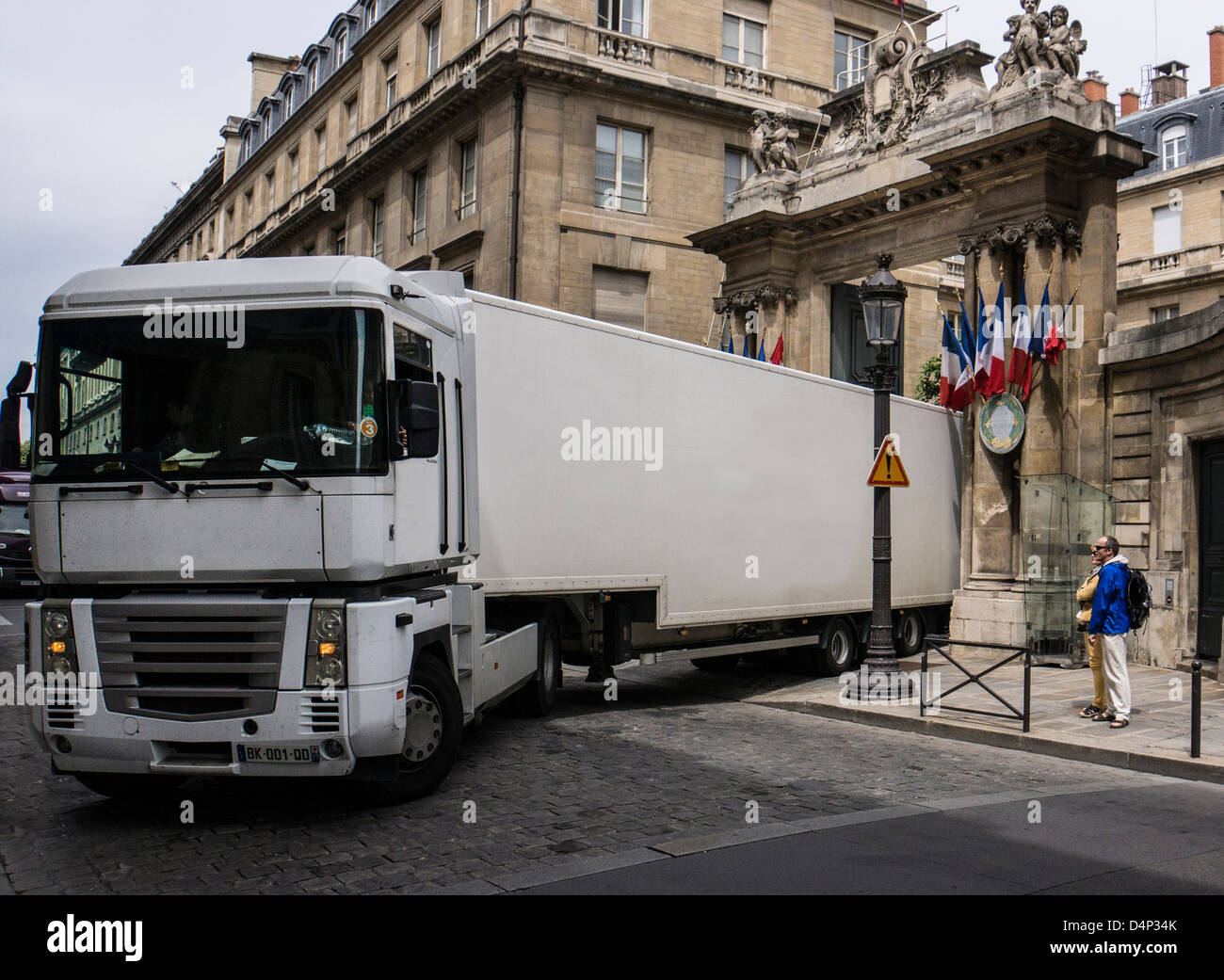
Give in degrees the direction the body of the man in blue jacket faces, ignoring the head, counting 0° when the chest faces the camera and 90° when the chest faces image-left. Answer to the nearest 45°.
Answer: approximately 90°

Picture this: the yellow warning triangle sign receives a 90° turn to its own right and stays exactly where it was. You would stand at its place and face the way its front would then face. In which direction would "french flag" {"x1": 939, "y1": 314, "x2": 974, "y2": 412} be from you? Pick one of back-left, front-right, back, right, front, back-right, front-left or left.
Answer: right

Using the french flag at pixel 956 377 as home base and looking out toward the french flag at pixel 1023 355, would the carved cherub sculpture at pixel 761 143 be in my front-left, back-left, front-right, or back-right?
back-left

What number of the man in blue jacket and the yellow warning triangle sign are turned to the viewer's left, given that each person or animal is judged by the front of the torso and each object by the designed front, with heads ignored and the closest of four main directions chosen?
1

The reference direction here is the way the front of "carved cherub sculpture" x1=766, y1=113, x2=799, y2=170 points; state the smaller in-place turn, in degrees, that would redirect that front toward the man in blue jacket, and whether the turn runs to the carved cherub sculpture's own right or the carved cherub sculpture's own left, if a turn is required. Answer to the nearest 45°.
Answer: approximately 45° to the carved cherub sculpture's own left

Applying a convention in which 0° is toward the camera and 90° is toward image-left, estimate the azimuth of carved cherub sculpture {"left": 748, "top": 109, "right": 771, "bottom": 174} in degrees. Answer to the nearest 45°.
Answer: approximately 45°

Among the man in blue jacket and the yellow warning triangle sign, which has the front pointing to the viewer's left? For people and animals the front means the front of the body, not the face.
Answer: the man in blue jacket

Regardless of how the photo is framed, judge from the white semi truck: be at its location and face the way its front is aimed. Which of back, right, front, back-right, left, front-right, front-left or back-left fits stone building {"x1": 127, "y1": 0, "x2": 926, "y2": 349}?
back-right

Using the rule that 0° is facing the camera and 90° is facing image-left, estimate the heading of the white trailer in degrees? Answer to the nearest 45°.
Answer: approximately 45°
